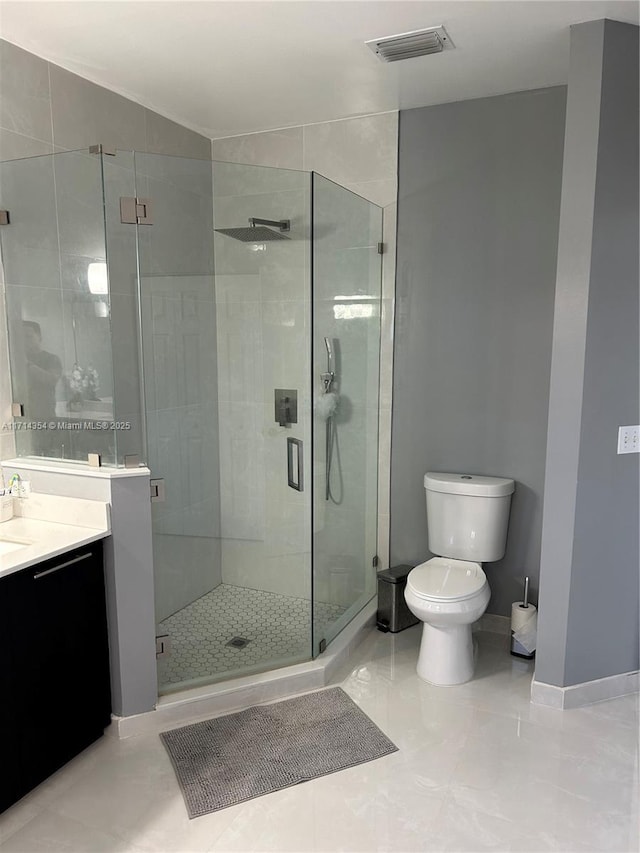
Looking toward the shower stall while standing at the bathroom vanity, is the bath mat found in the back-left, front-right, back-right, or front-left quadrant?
front-right

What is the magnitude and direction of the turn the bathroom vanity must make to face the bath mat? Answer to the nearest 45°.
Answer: approximately 45° to its left

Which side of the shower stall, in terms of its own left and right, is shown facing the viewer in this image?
front

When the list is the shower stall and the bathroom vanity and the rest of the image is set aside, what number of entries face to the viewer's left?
0

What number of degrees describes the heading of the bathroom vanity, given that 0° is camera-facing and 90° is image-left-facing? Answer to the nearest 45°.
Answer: approximately 315°

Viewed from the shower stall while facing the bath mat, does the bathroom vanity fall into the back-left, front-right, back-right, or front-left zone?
front-right
